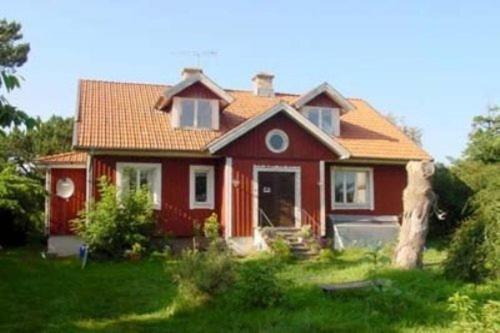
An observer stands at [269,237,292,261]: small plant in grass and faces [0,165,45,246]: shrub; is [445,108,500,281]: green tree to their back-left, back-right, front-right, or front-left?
back-left

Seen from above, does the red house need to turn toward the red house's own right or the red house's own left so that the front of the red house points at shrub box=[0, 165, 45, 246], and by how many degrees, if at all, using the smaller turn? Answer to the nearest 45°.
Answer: approximately 90° to the red house's own right

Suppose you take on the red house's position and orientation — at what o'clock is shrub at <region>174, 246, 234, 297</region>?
The shrub is roughly at 12 o'clock from the red house.

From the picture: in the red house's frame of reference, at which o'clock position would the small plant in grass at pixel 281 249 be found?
The small plant in grass is roughly at 11 o'clock from the red house.

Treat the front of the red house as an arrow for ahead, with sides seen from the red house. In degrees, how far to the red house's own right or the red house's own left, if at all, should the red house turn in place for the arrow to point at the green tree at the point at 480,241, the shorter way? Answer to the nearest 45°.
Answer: approximately 45° to the red house's own left

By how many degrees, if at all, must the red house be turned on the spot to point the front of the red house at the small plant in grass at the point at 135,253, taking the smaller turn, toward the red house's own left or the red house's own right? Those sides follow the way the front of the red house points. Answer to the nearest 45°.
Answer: approximately 45° to the red house's own right

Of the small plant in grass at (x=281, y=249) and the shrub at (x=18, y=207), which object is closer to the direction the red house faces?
the small plant in grass

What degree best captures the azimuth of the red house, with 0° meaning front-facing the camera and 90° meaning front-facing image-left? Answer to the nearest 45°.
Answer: approximately 0°

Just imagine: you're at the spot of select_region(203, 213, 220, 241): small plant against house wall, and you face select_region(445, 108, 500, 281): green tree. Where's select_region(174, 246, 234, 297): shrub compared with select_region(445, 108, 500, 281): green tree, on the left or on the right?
right

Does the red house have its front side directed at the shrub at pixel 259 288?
yes
